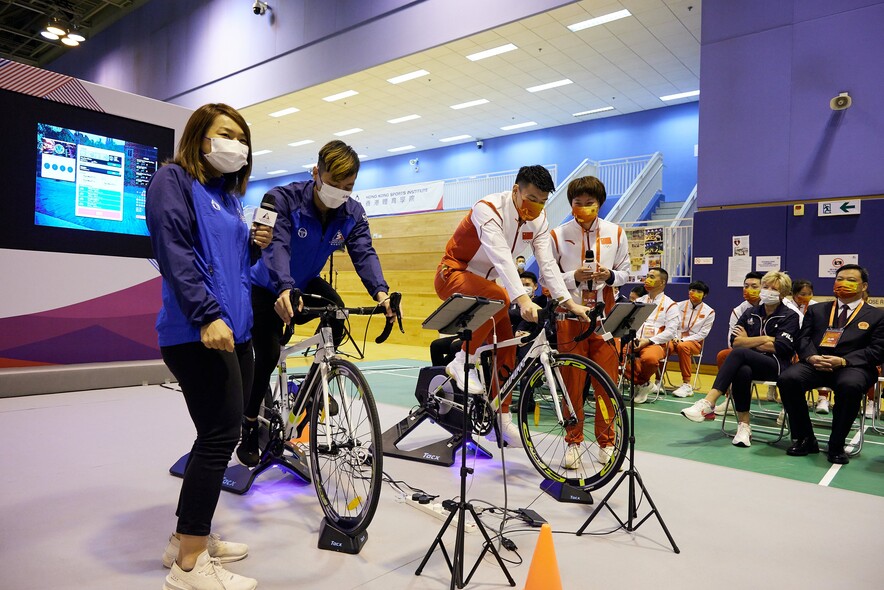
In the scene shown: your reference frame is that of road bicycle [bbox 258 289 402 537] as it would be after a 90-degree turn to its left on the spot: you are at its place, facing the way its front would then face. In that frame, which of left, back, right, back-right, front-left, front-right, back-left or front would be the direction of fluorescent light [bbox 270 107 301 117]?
front-left

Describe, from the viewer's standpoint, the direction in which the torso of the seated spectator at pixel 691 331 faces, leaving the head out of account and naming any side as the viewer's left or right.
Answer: facing the viewer and to the left of the viewer

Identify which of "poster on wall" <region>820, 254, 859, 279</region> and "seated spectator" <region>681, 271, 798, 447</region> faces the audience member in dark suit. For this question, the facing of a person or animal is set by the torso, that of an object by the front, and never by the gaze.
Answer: the poster on wall

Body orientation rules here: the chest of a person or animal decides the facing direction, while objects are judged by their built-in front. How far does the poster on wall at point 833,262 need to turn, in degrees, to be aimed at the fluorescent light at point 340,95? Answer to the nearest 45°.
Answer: approximately 90° to its right

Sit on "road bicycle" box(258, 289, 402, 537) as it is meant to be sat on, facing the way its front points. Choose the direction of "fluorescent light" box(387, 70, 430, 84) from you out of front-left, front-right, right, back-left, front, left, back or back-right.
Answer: back-left

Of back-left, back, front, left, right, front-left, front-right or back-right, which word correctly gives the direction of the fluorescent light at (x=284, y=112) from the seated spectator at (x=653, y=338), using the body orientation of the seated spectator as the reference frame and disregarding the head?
right

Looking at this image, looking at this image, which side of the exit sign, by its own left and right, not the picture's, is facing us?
front

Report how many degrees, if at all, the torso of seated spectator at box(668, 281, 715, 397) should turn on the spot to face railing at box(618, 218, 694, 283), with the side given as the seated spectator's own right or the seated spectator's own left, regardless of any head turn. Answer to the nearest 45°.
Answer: approximately 135° to the seated spectator's own right

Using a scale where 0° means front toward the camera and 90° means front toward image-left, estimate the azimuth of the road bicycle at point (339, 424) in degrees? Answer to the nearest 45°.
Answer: approximately 315°

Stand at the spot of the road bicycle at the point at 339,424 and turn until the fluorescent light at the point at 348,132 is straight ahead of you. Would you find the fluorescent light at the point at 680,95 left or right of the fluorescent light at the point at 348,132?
right

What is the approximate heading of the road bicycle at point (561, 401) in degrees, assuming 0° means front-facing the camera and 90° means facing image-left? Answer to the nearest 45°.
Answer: approximately 315°

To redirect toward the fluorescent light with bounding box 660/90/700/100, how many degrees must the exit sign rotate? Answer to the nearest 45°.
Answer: approximately 135° to its right

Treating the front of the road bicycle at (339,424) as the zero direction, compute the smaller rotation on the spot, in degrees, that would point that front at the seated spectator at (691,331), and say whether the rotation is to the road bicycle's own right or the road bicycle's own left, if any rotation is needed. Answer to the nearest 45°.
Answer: approximately 90° to the road bicycle's own left

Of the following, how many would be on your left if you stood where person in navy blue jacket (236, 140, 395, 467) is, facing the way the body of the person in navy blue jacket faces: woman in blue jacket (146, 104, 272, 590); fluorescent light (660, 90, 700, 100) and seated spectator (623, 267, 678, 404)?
2

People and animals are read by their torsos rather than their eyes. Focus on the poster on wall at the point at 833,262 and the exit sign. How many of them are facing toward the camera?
2

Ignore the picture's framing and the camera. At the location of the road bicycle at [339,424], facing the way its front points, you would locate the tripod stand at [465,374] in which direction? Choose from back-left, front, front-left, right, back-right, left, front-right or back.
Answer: front

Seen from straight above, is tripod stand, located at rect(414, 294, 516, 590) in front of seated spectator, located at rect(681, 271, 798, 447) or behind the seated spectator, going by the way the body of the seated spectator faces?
in front

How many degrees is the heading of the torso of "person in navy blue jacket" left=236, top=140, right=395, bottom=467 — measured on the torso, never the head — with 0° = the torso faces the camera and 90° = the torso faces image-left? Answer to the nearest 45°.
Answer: approximately 315°

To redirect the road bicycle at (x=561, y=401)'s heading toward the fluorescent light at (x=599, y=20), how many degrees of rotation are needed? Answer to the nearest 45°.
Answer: approximately 135° to its left
